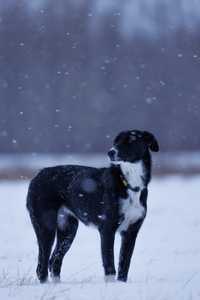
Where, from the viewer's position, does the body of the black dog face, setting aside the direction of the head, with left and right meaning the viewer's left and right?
facing the viewer and to the right of the viewer
